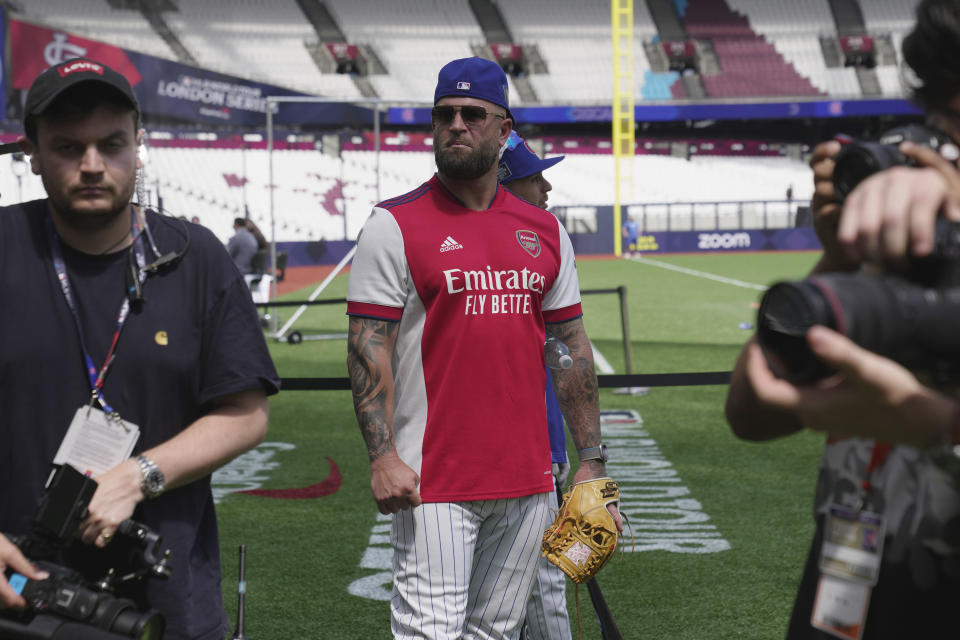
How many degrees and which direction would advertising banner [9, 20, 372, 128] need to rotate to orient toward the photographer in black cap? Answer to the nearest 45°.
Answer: approximately 45° to its right

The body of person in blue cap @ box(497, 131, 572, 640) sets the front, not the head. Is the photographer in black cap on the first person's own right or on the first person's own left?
on the first person's own right

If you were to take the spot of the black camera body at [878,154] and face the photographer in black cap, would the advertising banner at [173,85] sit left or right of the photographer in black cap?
right

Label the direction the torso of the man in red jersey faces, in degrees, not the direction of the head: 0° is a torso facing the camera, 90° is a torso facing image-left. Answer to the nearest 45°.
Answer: approximately 315°

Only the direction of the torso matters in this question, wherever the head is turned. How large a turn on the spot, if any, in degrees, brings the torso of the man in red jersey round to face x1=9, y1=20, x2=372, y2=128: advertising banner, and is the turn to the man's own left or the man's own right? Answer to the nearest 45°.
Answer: approximately 135° to the man's own left

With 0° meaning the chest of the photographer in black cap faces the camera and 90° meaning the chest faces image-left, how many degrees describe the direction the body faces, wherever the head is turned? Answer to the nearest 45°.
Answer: approximately 0°

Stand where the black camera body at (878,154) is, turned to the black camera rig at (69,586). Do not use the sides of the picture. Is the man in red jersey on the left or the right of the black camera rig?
right
